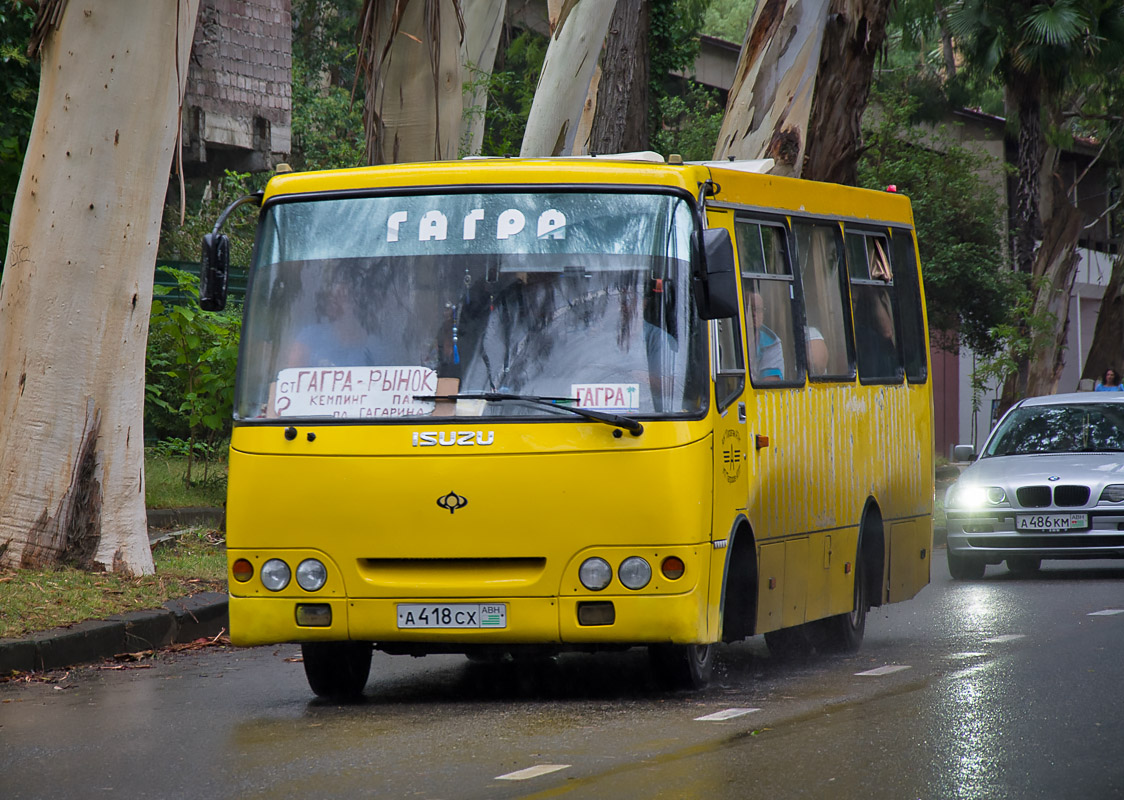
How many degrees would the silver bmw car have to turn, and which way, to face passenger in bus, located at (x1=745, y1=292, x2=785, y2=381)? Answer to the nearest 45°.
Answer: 0° — it already faces them

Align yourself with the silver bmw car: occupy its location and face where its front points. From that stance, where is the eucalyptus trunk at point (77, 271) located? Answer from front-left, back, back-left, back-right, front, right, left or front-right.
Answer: front-right

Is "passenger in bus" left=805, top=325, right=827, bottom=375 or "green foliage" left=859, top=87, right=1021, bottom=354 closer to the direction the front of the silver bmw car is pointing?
the passenger in bus

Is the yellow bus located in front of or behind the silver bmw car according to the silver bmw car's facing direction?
in front

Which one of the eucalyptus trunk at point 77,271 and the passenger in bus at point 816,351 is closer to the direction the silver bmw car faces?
the passenger in bus

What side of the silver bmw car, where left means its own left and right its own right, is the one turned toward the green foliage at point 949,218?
back

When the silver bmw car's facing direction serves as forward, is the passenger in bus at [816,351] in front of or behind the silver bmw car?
in front

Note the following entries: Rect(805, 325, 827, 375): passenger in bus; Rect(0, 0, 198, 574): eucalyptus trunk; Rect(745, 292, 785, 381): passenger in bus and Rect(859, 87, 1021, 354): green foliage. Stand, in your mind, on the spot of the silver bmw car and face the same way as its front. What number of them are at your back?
1

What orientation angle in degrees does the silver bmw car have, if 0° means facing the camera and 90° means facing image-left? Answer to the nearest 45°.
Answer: approximately 0°
